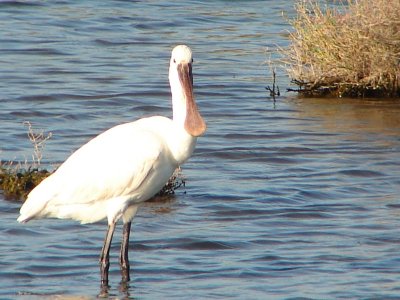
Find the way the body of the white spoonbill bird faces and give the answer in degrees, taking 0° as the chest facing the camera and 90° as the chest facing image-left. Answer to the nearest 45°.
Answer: approximately 270°

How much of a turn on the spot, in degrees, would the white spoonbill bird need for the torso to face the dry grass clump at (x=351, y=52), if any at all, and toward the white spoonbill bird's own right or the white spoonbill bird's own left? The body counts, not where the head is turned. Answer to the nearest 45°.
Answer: approximately 45° to the white spoonbill bird's own left
